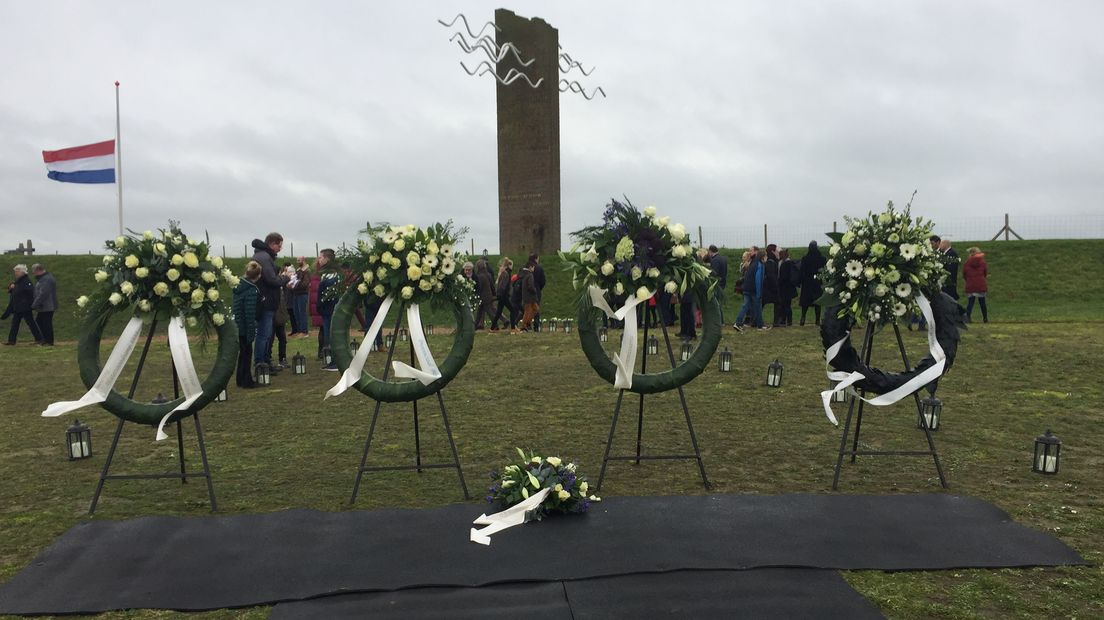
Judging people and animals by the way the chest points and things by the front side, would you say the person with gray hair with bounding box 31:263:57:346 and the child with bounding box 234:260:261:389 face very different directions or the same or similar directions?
very different directions

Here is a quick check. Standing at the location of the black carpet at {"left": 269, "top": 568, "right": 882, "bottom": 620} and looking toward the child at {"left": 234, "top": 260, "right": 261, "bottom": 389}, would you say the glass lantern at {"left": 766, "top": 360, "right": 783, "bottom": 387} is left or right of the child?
right

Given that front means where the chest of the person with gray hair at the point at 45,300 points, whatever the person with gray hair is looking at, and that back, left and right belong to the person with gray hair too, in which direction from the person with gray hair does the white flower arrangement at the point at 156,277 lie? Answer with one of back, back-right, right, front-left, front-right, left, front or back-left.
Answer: left

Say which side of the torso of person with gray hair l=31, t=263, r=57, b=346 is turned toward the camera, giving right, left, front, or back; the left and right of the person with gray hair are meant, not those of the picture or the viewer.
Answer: left
